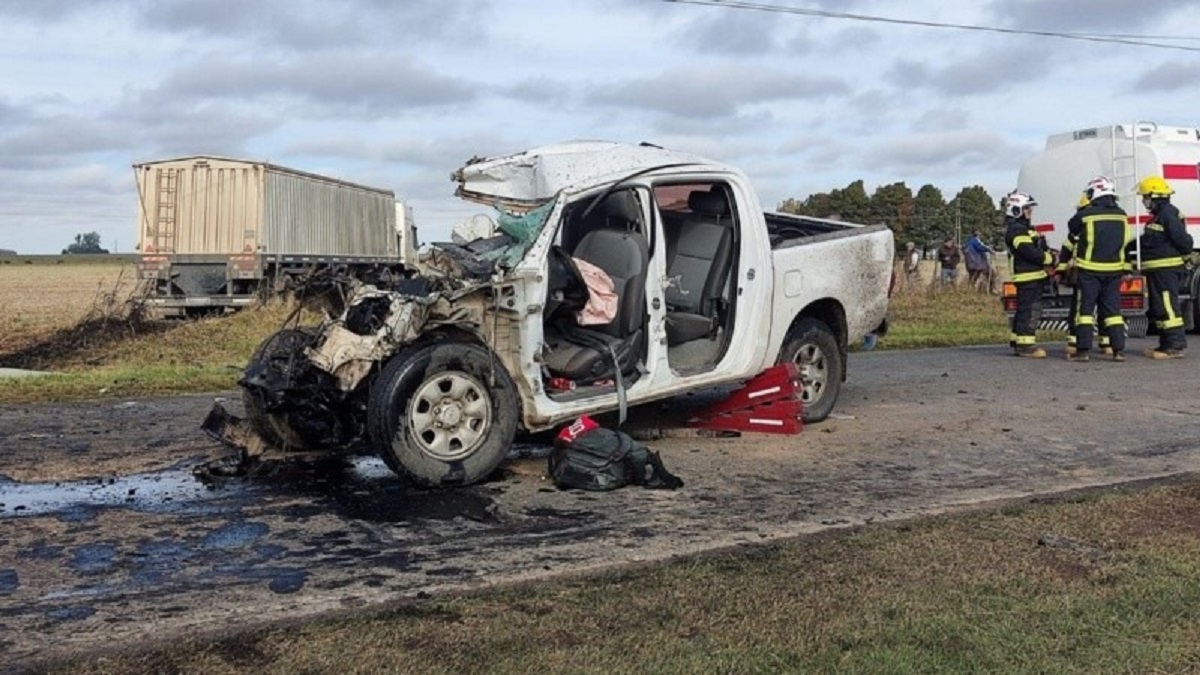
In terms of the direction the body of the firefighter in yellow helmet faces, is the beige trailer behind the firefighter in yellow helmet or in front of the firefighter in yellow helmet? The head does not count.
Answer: in front

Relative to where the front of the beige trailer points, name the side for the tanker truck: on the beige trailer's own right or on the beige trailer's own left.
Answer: on the beige trailer's own right

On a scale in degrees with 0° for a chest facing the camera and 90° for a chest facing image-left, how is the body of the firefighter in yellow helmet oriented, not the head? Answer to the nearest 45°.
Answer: approximately 90°

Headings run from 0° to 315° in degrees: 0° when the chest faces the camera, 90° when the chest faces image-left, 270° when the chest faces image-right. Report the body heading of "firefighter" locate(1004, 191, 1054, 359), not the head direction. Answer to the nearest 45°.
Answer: approximately 270°

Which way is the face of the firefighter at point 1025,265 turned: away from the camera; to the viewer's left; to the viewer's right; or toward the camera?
to the viewer's right

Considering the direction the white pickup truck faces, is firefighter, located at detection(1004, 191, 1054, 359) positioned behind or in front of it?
behind

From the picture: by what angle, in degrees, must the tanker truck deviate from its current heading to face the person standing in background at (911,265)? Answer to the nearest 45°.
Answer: approximately 90° to its left

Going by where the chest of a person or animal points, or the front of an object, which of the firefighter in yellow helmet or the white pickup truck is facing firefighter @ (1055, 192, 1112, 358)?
the firefighter in yellow helmet

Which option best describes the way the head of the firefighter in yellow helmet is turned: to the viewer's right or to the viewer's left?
to the viewer's left

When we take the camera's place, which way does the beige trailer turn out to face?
facing away from the viewer and to the right of the viewer

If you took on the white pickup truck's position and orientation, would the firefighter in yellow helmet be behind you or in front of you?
behind

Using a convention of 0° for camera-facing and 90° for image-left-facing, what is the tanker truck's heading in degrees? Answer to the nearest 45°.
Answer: approximately 225°

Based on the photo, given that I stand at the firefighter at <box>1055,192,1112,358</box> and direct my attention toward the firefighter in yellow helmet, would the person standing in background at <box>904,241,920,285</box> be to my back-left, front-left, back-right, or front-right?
back-left
